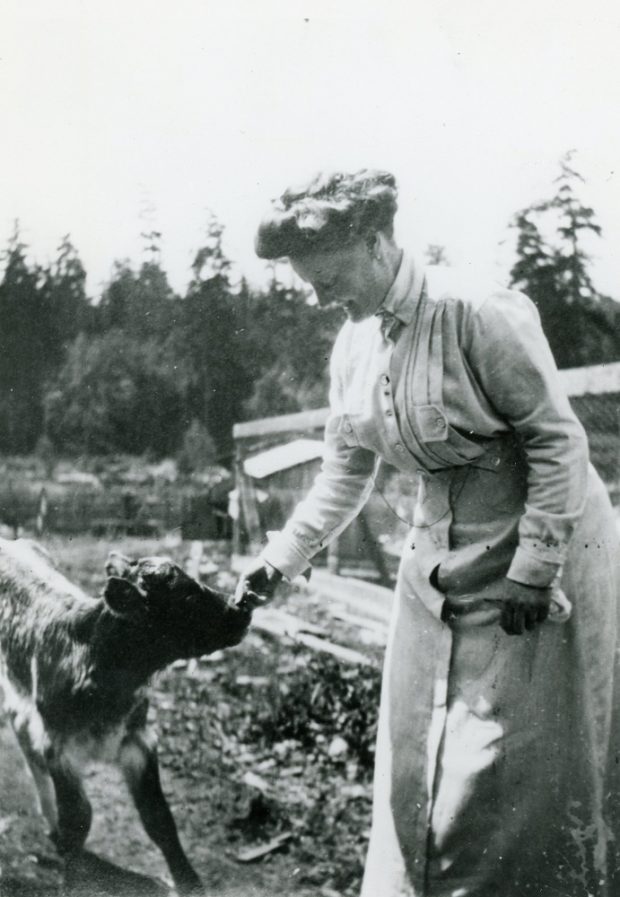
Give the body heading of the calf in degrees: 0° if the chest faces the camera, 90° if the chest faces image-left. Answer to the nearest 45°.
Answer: approximately 315°

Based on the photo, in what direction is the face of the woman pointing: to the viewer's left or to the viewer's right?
to the viewer's left

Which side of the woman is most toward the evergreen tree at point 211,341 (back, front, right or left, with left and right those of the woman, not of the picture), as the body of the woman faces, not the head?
right

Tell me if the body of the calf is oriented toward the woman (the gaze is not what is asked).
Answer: yes

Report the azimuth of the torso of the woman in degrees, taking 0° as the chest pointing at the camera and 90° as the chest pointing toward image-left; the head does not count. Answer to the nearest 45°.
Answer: approximately 45°
